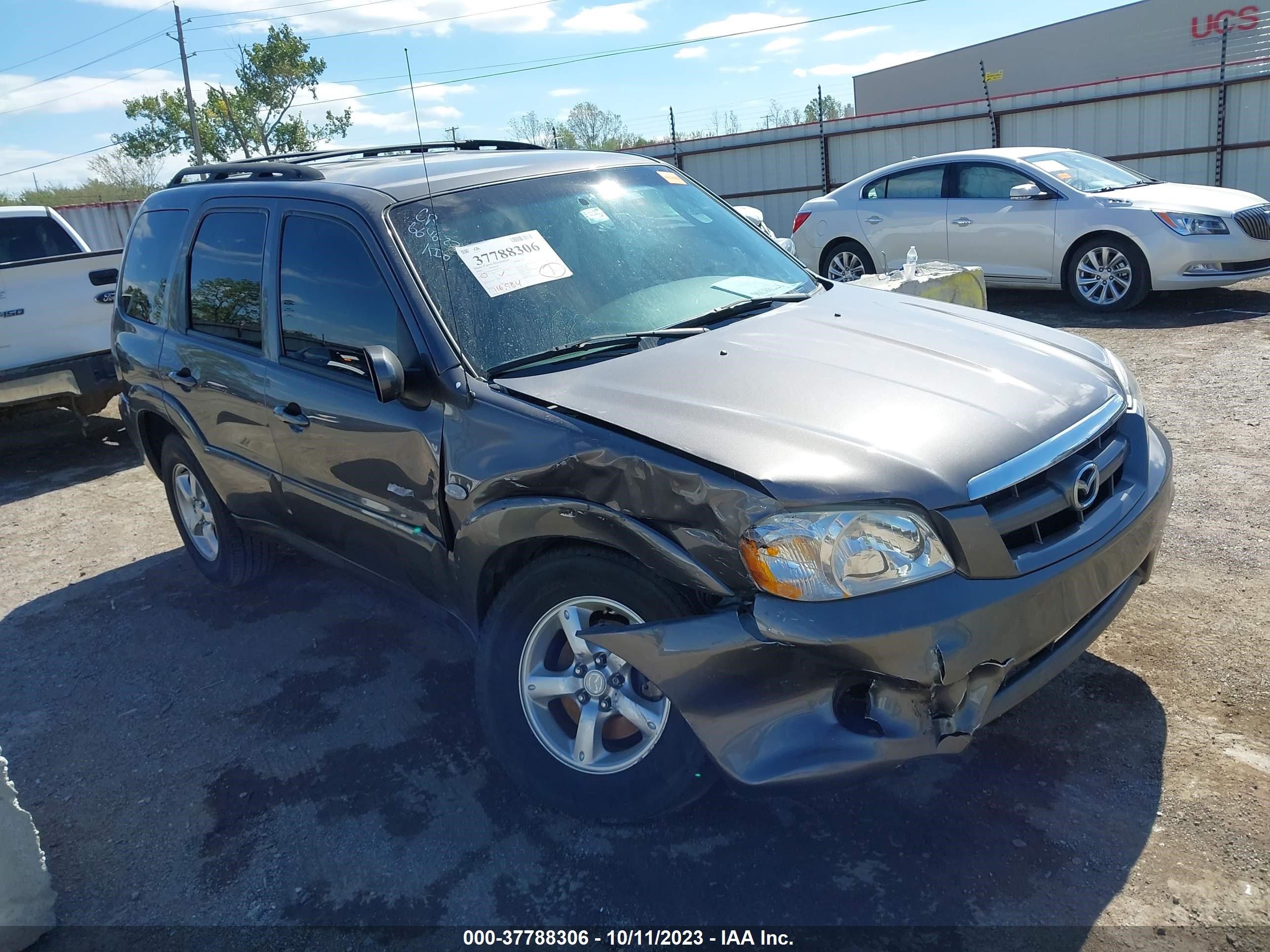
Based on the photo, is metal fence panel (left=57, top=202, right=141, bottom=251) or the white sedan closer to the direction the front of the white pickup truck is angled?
the metal fence panel

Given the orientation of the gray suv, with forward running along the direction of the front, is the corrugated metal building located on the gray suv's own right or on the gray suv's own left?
on the gray suv's own left

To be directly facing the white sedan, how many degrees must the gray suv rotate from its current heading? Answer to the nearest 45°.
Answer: approximately 90° to its left

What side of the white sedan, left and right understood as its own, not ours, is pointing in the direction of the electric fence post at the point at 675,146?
back

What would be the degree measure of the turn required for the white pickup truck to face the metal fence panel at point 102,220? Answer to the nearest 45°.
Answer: approximately 45° to its right

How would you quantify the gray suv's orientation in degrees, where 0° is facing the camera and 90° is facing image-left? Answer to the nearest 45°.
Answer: approximately 315°

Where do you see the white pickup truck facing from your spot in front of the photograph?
facing away from the viewer and to the left of the viewer

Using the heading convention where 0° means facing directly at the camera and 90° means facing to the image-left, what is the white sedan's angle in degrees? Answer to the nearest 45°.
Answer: approximately 315°

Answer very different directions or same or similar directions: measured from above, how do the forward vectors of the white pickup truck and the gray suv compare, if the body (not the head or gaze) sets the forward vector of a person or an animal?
very different directions

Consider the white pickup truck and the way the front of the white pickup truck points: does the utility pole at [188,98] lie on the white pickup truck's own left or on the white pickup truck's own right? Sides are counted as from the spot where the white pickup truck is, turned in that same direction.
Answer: on the white pickup truck's own right
